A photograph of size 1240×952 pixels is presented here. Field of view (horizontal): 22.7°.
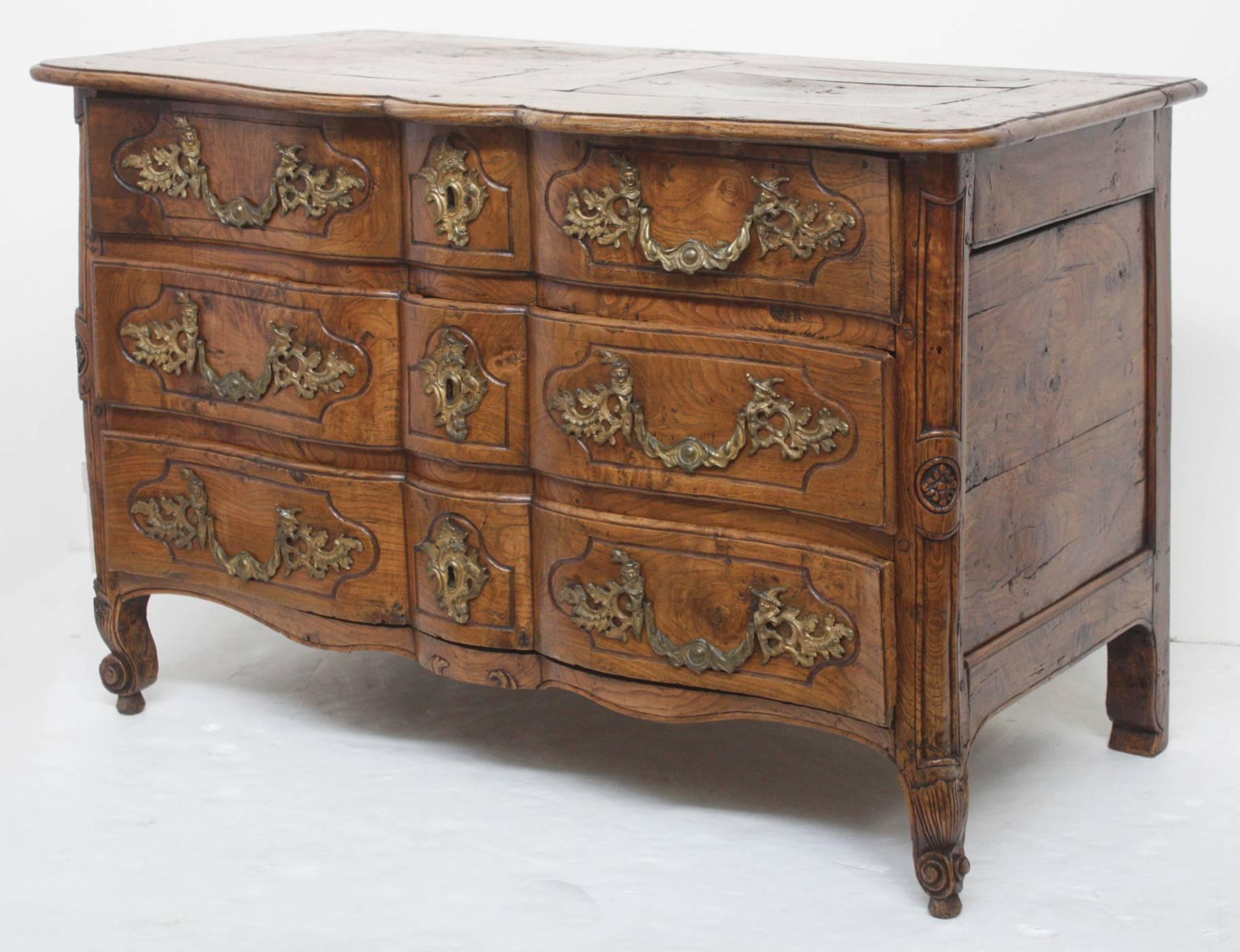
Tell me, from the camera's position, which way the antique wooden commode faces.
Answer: facing the viewer and to the left of the viewer
